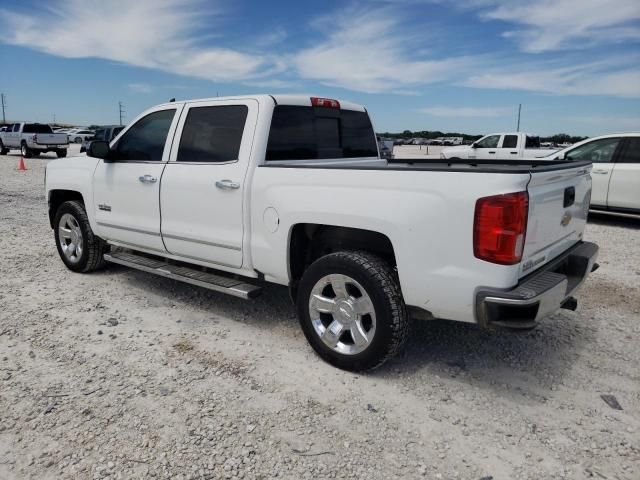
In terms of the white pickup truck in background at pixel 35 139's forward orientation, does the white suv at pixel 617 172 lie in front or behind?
behind

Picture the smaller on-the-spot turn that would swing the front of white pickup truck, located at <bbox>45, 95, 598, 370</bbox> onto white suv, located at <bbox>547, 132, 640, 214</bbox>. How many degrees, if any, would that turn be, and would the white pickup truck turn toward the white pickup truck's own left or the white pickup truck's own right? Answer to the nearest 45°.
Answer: approximately 90° to the white pickup truck's own right

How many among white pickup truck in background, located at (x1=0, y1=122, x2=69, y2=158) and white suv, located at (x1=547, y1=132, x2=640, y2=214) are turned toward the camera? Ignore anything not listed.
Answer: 0

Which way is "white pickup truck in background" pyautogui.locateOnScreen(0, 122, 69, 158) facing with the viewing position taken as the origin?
facing away from the viewer and to the left of the viewer

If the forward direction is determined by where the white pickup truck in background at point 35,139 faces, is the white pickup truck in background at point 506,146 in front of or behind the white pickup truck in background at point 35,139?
behind

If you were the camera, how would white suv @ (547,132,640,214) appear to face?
facing to the left of the viewer

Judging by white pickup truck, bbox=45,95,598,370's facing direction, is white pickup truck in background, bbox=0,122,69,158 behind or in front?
in front

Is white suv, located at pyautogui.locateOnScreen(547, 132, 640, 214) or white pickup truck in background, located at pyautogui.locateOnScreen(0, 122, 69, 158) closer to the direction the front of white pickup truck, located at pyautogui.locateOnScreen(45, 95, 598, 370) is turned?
the white pickup truck in background

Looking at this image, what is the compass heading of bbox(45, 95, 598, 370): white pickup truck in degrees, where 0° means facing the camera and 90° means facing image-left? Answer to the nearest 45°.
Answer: approximately 135°
